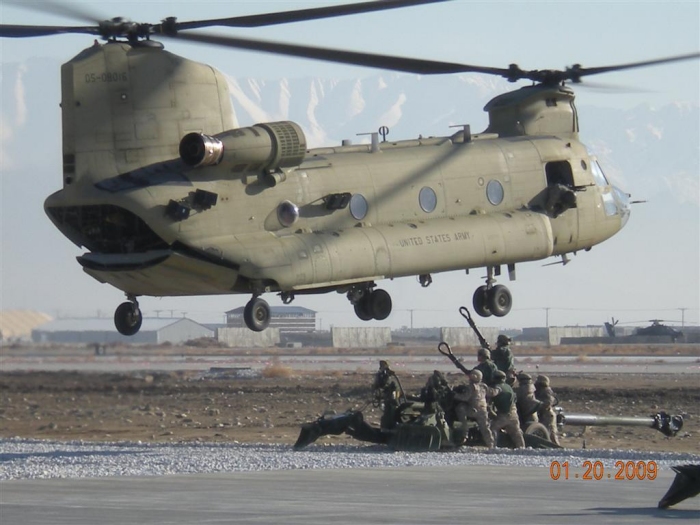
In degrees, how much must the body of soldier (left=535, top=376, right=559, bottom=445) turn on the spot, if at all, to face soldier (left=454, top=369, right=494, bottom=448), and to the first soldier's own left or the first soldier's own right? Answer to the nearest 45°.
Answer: approximately 45° to the first soldier's own left

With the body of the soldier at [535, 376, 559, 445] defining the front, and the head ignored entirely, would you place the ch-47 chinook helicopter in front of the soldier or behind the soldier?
in front

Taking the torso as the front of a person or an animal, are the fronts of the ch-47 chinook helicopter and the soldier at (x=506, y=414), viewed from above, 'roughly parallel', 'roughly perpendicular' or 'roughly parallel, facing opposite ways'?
roughly perpendicular

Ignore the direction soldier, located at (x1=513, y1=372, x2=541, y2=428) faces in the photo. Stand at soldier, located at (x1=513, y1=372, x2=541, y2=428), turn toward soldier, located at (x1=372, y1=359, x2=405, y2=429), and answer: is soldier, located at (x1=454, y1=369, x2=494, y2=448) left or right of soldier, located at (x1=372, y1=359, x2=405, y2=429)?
left

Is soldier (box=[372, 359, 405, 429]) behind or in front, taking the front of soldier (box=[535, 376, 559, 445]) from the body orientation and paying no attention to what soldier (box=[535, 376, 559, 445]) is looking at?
in front

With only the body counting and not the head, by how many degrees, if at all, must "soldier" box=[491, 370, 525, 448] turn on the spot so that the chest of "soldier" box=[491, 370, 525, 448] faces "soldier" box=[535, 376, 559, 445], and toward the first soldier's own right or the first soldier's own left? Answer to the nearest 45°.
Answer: approximately 90° to the first soldier's own right

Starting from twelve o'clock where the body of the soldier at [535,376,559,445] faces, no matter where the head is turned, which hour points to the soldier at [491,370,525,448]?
the soldier at [491,370,525,448] is roughly at 10 o'clock from the soldier at [535,376,559,445].

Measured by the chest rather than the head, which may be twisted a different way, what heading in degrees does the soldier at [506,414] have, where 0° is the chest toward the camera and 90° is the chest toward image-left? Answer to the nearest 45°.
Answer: approximately 135°

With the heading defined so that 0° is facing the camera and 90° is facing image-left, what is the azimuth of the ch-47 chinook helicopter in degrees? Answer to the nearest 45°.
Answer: approximately 225°

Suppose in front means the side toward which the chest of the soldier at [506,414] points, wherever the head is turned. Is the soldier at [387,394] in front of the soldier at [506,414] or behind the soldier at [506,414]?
in front
